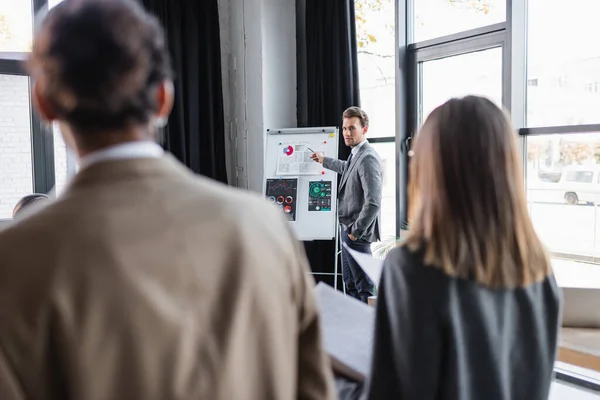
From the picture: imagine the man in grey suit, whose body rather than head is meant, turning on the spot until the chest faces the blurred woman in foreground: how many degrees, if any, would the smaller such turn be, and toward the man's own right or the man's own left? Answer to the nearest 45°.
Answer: approximately 45° to the man's own left

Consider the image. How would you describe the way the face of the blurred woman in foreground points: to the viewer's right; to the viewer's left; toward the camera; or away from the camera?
away from the camera

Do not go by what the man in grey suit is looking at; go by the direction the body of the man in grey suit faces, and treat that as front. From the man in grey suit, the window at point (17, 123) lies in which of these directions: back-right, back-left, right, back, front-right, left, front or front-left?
front-right

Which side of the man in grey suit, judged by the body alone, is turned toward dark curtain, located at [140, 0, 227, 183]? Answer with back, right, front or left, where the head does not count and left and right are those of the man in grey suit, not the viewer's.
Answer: right

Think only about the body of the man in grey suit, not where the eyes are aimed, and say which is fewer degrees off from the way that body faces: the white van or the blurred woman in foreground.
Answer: the blurred woman in foreground

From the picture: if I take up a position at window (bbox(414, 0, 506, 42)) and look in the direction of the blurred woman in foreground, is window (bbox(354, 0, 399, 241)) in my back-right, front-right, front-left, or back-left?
back-right

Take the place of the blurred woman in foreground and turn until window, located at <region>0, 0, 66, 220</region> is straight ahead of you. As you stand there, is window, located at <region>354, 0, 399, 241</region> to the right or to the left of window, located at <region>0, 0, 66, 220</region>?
right

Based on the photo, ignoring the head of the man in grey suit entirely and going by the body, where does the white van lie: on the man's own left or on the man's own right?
on the man's own left

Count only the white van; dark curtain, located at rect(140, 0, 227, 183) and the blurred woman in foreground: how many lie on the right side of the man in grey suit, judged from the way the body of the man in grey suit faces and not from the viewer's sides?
1

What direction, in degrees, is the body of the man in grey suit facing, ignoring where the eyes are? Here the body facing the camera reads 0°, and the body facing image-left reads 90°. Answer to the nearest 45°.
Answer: approximately 45°
